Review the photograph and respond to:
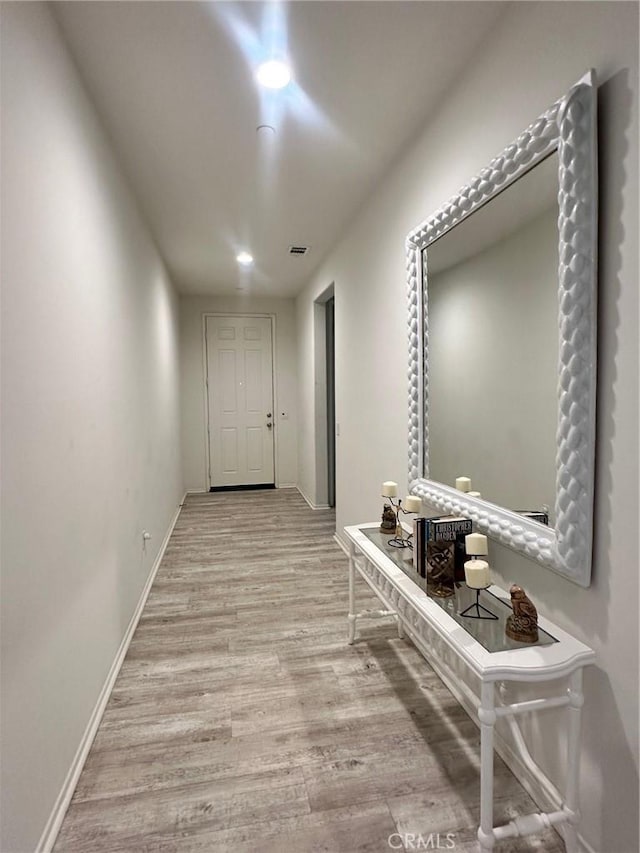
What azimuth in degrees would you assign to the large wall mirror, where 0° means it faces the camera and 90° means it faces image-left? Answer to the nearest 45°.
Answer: approximately 45°

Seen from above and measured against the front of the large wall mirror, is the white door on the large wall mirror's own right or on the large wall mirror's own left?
on the large wall mirror's own right
